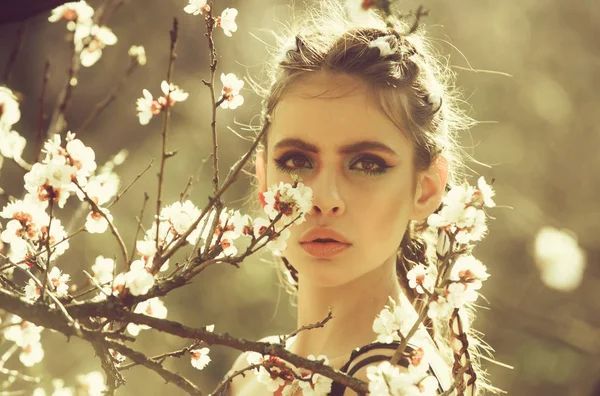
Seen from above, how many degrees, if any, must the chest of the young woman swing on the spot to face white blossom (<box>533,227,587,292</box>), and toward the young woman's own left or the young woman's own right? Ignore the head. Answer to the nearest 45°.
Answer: approximately 135° to the young woman's own left

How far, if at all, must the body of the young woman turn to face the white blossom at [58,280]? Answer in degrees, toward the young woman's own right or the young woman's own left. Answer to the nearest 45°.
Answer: approximately 90° to the young woman's own right

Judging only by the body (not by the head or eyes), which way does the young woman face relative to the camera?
toward the camera

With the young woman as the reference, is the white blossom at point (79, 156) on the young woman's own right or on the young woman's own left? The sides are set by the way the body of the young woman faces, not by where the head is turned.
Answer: on the young woman's own right
